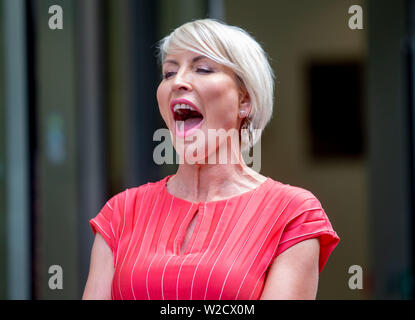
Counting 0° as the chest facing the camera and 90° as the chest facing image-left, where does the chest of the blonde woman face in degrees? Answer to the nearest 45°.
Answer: approximately 45°
